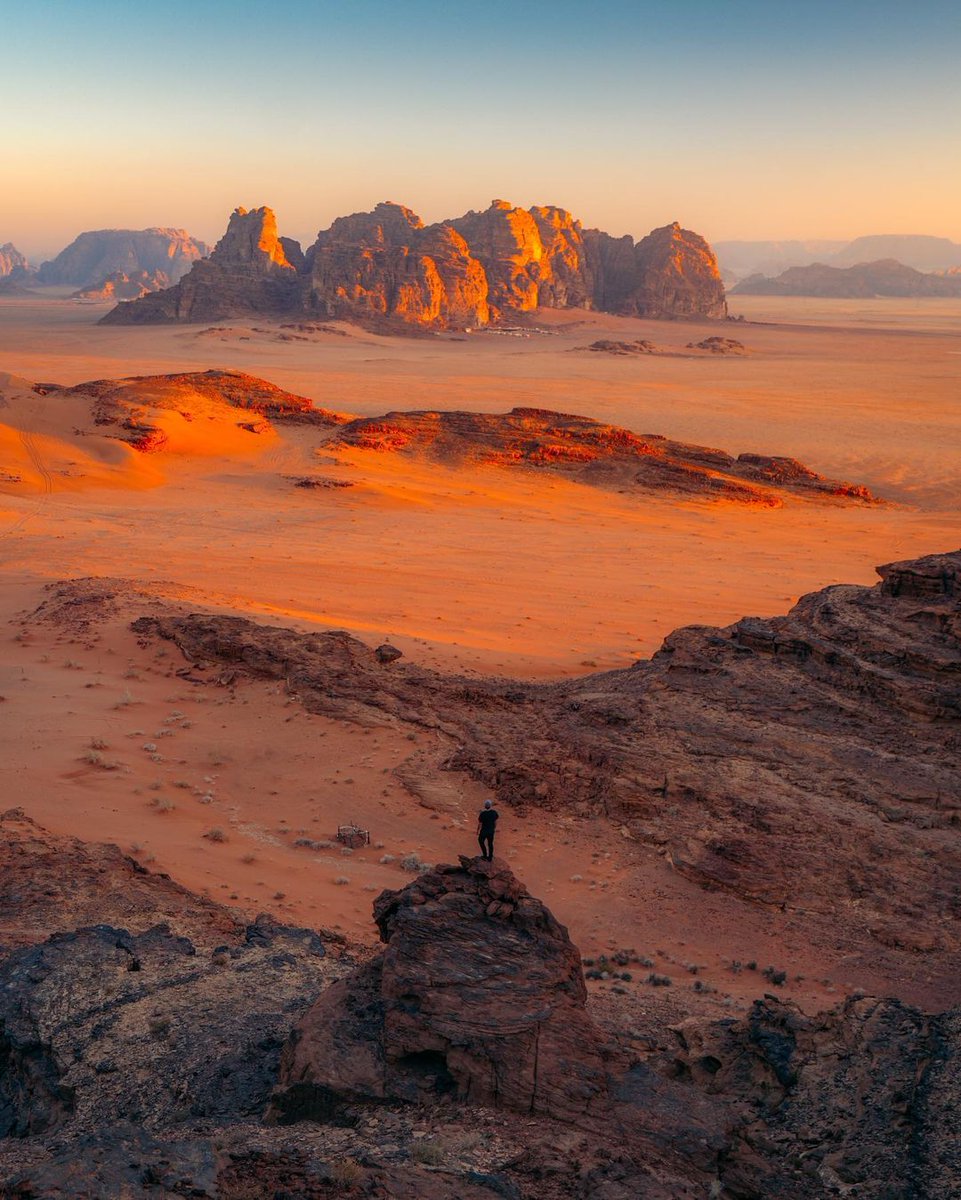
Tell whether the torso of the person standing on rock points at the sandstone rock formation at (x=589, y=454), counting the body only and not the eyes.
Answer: yes

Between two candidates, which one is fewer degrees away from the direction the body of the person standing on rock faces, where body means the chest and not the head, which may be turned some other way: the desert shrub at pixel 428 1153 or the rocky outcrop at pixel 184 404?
the rocky outcrop

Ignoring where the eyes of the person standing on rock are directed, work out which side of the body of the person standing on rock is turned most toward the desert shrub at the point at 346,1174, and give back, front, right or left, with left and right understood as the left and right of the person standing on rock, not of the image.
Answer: back

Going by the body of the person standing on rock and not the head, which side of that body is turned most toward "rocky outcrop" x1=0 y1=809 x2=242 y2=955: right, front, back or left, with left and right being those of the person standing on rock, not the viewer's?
left

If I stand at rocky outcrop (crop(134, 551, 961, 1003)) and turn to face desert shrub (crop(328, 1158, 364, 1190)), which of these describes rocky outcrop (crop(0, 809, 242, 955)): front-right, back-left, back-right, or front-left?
front-right

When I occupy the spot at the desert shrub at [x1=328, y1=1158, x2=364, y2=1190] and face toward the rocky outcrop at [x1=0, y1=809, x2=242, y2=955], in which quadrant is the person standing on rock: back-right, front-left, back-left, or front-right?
front-right

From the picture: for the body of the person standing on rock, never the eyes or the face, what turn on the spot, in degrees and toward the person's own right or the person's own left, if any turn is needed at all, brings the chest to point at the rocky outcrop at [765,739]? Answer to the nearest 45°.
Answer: approximately 45° to the person's own right

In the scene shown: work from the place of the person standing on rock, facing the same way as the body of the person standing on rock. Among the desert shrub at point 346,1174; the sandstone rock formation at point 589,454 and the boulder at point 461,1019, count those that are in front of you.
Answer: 1

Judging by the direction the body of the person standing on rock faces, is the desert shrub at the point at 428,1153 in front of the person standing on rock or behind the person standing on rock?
behind

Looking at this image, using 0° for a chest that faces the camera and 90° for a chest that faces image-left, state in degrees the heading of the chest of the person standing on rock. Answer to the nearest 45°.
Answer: approximately 180°
